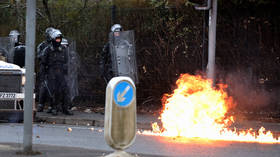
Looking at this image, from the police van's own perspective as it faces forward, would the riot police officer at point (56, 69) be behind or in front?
behind

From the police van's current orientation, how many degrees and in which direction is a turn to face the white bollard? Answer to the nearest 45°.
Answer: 0° — it already faces it

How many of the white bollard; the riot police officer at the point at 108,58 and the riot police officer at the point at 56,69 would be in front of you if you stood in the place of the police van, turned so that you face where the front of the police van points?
1

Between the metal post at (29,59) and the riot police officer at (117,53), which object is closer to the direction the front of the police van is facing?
the metal post

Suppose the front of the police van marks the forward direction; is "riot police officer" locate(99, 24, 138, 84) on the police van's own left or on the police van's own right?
on the police van's own left

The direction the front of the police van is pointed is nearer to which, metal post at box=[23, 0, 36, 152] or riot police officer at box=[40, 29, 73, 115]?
the metal post

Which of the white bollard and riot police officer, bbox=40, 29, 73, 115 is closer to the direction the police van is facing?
the white bollard

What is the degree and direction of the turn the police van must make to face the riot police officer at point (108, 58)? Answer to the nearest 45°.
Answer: approximately 135° to its left

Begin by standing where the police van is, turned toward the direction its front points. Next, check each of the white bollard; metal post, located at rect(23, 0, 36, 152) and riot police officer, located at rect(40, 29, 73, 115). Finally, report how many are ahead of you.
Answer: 2

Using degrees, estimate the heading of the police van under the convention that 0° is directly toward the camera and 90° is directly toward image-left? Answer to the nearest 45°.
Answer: approximately 0°

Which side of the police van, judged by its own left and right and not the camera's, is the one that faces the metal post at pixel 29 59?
front
